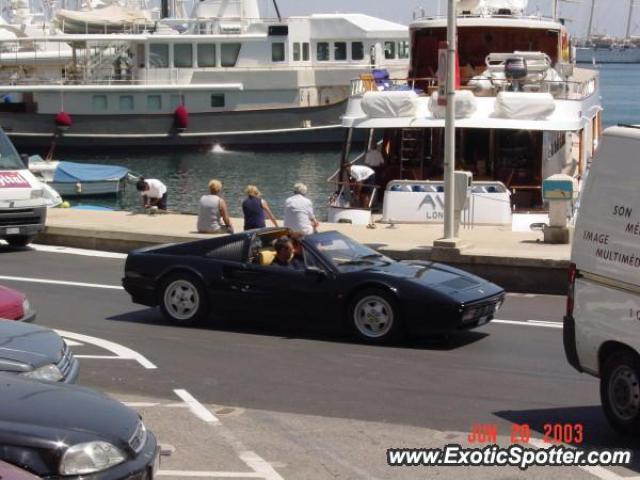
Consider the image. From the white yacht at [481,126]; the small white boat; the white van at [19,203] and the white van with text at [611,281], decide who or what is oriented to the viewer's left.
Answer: the small white boat

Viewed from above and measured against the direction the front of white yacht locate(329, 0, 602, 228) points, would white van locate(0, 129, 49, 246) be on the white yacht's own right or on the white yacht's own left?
on the white yacht's own left

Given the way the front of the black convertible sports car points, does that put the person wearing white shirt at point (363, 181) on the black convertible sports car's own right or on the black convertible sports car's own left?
on the black convertible sports car's own left

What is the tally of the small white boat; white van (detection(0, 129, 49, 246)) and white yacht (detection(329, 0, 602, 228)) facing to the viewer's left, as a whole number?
1

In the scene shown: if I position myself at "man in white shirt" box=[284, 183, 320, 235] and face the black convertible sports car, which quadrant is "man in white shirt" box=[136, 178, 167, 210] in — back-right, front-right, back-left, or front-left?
back-right

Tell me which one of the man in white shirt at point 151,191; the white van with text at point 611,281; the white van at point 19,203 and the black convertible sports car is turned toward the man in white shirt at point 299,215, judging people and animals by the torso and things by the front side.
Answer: the white van

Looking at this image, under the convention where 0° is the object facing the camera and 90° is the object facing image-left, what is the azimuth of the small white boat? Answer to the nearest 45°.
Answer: approximately 90°

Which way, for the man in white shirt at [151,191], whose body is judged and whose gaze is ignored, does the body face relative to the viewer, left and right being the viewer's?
facing to the left of the viewer

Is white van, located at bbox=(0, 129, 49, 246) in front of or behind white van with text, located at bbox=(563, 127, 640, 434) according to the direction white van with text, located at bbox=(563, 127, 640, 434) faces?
behind

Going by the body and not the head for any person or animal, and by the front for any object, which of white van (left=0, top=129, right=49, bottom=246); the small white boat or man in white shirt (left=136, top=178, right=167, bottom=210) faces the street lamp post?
the white van

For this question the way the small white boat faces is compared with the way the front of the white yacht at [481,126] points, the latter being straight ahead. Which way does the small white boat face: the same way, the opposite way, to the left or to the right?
to the left

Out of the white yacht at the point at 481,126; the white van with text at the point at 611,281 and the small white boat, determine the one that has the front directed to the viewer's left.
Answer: the small white boat
